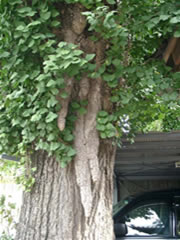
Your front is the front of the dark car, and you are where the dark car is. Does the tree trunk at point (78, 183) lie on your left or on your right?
on your left
